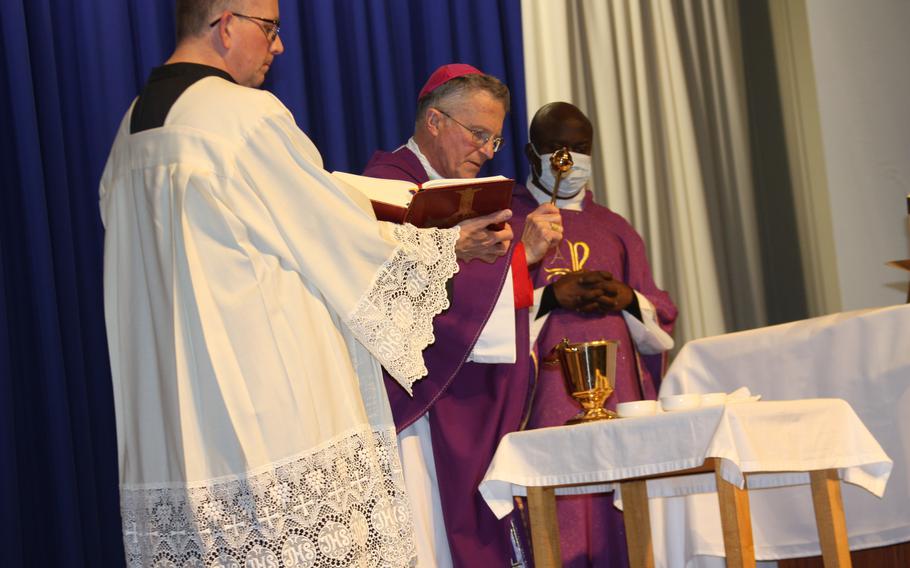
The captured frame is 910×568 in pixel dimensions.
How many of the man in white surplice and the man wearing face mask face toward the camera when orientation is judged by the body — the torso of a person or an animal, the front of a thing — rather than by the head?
1

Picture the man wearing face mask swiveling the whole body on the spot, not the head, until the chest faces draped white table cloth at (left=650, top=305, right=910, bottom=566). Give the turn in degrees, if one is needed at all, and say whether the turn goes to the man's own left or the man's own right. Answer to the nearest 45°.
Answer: approximately 45° to the man's own left

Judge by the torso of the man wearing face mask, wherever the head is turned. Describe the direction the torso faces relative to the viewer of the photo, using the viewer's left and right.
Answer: facing the viewer

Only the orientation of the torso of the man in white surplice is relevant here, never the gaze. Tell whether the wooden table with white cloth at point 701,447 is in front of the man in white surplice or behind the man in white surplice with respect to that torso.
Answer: in front

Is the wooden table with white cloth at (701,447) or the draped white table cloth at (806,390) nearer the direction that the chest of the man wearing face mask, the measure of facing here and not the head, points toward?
the wooden table with white cloth

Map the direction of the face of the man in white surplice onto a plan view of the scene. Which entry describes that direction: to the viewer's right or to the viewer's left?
to the viewer's right

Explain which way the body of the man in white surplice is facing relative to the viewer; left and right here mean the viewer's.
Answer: facing away from the viewer and to the right of the viewer

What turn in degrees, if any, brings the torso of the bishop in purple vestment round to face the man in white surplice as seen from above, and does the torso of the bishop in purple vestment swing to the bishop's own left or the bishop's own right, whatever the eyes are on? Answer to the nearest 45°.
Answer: approximately 90° to the bishop's own right

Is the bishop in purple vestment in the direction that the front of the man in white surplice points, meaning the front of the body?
yes

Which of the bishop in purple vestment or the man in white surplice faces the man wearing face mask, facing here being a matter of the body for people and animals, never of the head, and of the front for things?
the man in white surplice
